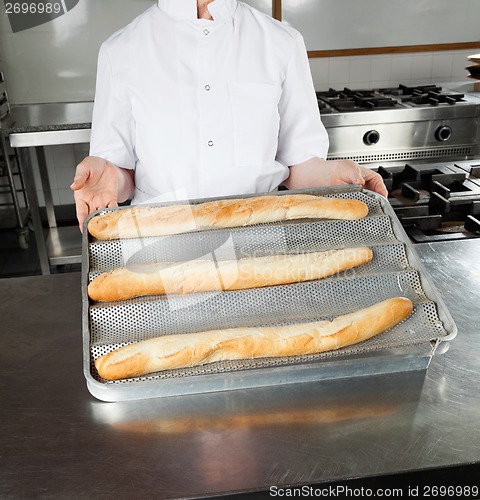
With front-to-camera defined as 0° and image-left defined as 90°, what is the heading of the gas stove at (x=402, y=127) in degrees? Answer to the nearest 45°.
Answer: approximately 0°

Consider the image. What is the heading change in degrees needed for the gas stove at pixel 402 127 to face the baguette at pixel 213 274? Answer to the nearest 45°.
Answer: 0° — it already faces it

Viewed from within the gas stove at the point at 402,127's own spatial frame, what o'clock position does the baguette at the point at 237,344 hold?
The baguette is roughly at 12 o'clock from the gas stove.

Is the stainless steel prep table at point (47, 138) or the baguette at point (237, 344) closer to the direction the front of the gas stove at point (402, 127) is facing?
the baguette

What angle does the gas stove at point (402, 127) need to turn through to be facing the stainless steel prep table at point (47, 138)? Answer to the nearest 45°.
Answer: approximately 90° to its right

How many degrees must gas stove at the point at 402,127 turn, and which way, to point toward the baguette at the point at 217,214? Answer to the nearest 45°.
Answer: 0° — it already faces it

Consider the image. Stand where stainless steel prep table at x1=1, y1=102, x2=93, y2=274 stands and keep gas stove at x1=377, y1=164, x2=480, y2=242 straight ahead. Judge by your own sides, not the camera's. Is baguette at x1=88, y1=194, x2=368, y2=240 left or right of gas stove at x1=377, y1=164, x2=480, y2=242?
right

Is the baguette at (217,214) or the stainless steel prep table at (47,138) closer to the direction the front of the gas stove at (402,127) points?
the baguette
